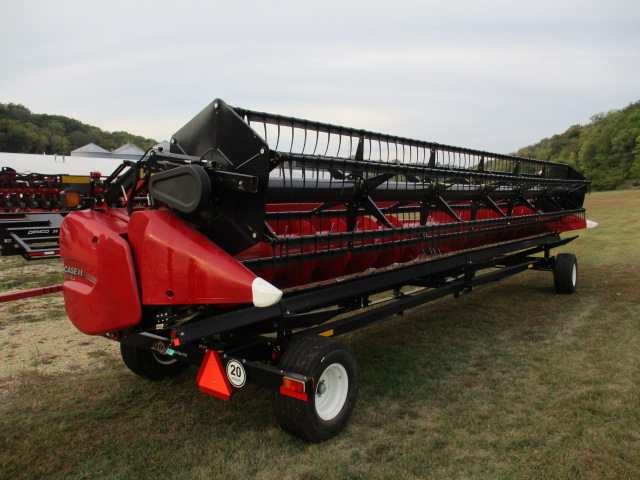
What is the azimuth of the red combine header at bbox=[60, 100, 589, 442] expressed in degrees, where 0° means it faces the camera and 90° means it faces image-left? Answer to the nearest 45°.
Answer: approximately 315°
